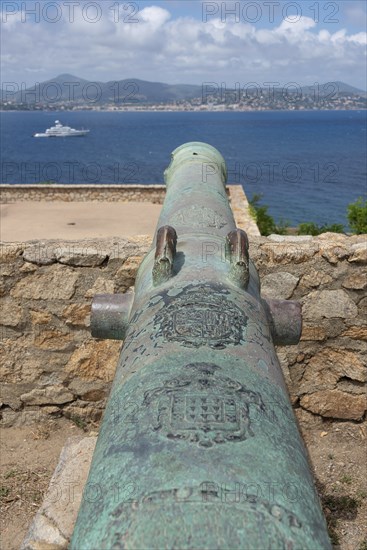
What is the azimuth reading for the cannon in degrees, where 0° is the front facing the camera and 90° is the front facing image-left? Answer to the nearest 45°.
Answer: approximately 180°

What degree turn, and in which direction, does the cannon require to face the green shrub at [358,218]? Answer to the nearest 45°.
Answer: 0° — it already faces it
